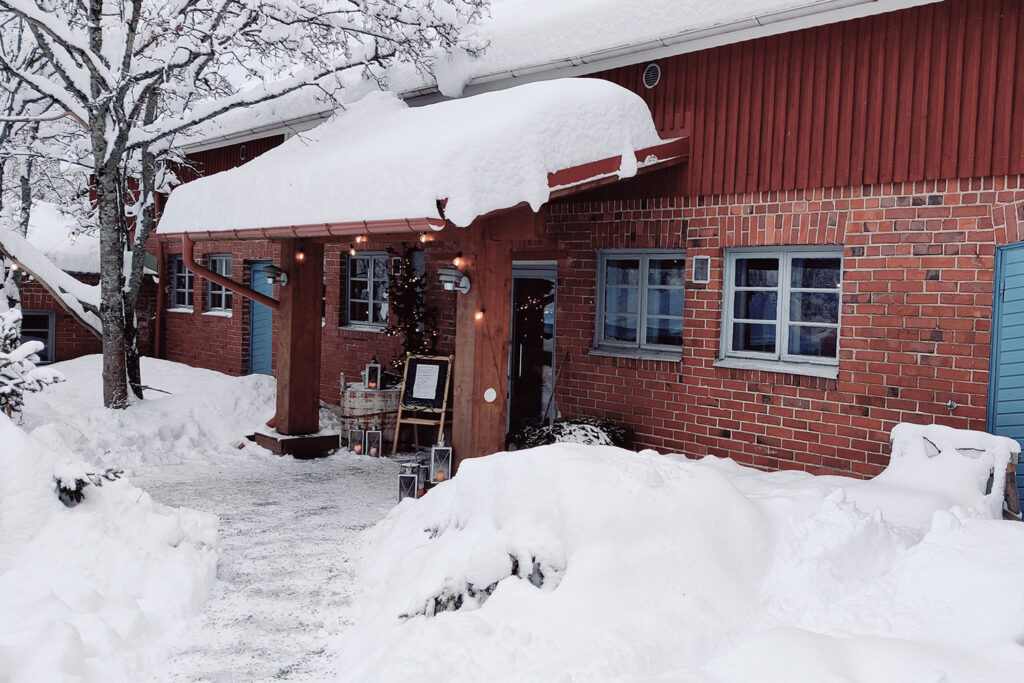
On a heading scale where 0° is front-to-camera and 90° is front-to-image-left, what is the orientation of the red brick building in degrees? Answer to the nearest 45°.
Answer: approximately 45°

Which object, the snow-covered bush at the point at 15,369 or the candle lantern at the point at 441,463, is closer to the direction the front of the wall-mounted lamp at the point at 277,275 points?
the snow-covered bush

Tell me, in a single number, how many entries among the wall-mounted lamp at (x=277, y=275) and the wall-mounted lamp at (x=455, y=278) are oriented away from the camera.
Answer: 0

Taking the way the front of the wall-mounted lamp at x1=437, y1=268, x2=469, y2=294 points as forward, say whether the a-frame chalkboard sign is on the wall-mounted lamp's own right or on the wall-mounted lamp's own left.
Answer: on the wall-mounted lamp's own right

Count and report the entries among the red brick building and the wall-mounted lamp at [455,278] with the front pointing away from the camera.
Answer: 0

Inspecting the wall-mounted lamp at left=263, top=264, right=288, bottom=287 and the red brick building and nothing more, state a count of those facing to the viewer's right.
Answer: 0
